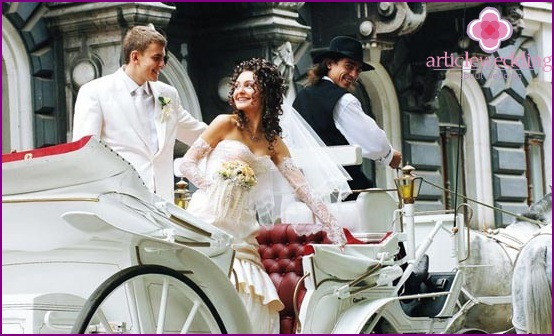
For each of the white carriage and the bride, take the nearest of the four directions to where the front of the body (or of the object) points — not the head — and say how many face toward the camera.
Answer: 1

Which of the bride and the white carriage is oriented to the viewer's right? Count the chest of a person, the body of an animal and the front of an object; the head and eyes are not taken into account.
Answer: the white carriage

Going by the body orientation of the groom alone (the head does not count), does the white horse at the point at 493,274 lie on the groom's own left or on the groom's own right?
on the groom's own left

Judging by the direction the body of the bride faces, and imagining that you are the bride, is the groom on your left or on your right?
on your right

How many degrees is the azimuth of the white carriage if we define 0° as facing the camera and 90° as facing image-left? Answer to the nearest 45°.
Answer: approximately 270°

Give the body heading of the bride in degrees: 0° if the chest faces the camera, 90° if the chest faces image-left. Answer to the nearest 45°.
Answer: approximately 0°

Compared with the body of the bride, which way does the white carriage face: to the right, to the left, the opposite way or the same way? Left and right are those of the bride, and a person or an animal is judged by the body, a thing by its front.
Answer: to the left

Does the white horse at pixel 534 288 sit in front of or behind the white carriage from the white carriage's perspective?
in front

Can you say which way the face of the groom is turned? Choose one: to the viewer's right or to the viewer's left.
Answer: to the viewer's right

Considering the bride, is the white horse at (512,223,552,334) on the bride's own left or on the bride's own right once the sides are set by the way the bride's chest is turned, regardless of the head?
on the bride's own left

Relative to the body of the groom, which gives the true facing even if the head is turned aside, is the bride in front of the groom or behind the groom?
in front
